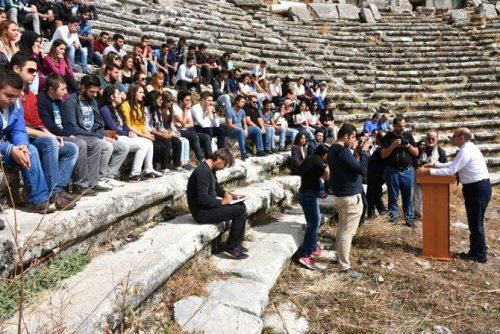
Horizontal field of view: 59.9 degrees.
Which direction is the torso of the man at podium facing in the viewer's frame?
to the viewer's left

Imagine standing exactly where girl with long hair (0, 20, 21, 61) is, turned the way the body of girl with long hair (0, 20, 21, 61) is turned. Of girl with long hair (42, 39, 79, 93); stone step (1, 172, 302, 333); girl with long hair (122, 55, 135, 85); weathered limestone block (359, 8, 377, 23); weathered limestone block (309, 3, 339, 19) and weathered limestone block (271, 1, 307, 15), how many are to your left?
5

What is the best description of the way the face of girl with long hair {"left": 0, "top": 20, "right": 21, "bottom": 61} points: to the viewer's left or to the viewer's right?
to the viewer's right

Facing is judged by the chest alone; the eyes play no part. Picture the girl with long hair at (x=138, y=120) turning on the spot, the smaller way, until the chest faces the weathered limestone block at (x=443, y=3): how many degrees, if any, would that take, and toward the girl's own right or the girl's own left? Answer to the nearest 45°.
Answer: approximately 90° to the girl's own left

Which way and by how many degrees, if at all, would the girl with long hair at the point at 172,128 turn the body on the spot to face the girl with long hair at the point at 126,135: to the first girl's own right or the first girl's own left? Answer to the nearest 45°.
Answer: approximately 90° to the first girl's own right

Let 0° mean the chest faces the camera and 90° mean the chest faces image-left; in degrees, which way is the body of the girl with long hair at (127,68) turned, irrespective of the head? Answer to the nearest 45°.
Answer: approximately 315°

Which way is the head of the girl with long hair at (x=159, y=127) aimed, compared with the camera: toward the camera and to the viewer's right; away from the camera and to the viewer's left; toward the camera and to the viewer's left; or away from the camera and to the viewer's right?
toward the camera and to the viewer's right

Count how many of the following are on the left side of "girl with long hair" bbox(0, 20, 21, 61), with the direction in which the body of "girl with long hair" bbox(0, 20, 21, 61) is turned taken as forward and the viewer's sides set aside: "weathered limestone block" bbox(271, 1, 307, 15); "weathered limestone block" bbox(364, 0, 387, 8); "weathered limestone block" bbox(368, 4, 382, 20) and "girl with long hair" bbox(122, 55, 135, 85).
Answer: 4

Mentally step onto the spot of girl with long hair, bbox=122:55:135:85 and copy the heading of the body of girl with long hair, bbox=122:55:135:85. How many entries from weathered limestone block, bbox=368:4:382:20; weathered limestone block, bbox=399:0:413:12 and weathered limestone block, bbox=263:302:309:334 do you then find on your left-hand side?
2
